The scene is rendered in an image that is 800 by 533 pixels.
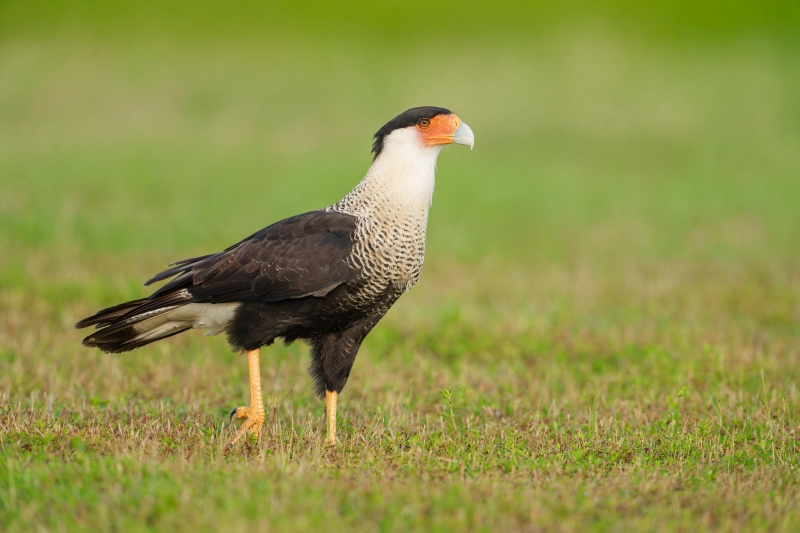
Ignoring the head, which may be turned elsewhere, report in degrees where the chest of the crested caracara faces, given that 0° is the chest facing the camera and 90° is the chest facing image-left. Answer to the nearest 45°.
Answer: approximately 270°
